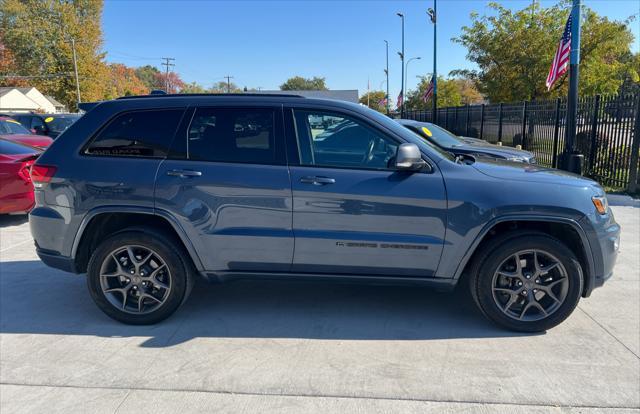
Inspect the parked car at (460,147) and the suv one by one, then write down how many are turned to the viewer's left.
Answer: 0

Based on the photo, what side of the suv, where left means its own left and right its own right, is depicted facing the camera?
right

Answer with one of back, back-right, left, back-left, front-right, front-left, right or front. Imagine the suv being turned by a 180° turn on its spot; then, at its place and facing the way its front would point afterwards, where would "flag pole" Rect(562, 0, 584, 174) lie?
back-right

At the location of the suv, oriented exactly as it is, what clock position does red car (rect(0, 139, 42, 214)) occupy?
The red car is roughly at 7 o'clock from the suv.

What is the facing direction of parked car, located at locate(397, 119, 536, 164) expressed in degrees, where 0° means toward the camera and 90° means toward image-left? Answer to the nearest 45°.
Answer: approximately 315°

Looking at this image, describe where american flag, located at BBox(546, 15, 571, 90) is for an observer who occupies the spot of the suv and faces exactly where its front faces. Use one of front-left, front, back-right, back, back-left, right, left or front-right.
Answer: front-left

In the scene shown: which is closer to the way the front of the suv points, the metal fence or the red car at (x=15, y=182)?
the metal fence

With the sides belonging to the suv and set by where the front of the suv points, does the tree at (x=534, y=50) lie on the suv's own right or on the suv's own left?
on the suv's own left

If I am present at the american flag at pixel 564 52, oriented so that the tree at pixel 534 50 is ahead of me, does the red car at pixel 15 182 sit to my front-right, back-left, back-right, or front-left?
back-left

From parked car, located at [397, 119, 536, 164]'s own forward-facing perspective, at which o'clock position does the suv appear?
The suv is roughly at 4 o'clock from the parked car.
